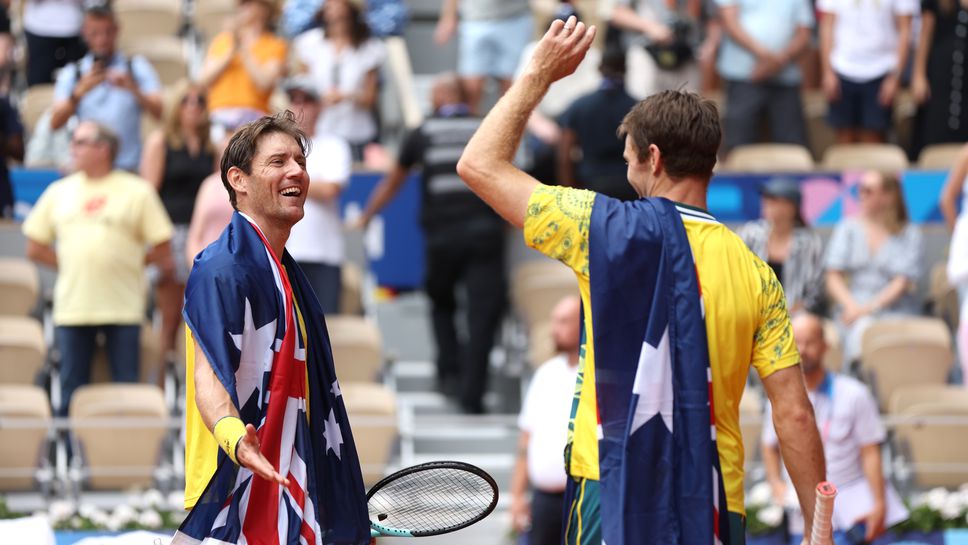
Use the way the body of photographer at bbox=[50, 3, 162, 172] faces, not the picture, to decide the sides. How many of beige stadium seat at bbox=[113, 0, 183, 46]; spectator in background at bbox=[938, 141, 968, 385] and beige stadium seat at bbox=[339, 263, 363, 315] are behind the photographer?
1

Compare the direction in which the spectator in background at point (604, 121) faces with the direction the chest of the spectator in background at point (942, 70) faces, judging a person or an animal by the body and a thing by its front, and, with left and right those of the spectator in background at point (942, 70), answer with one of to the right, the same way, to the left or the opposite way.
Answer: the opposite way

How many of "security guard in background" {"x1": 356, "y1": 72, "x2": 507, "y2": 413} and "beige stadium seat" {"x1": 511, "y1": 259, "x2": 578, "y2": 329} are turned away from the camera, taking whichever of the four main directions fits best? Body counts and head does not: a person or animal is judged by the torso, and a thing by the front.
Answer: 1

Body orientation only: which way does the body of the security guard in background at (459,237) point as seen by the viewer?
away from the camera

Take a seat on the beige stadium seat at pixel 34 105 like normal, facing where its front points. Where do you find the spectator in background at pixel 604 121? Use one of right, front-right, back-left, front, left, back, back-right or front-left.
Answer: front-left

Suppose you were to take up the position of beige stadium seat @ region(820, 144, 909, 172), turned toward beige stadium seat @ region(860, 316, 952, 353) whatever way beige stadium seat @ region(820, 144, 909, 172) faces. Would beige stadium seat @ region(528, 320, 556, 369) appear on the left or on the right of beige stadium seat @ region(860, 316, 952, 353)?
right

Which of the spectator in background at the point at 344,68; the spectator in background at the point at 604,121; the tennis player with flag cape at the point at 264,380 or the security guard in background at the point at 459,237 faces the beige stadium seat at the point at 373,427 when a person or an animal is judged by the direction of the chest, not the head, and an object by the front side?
the spectator in background at the point at 344,68

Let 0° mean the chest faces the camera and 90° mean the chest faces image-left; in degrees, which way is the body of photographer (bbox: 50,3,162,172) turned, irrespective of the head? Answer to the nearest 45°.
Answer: approximately 0°

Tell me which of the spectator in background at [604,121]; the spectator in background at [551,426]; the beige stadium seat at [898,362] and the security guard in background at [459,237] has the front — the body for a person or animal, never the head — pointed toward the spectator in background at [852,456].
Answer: the beige stadium seat

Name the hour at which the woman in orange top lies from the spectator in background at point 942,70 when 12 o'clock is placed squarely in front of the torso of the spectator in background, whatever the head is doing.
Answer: The woman in orange top is roughly at 2 o'clock from the spectator in background.

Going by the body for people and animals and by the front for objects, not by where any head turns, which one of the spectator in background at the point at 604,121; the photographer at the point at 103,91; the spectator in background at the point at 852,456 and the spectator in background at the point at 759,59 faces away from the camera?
the spectator in background at the point at 604,121

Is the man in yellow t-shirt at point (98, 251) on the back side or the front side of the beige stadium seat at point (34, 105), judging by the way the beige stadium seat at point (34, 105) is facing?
on the front side

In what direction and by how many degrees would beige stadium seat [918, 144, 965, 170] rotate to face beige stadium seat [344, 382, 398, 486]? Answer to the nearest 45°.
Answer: approximately 45° to its right

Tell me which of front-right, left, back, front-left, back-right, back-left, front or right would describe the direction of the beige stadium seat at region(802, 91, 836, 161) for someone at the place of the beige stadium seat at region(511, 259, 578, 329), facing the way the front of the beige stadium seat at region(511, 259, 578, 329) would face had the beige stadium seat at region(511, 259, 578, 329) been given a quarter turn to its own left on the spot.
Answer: front-left
